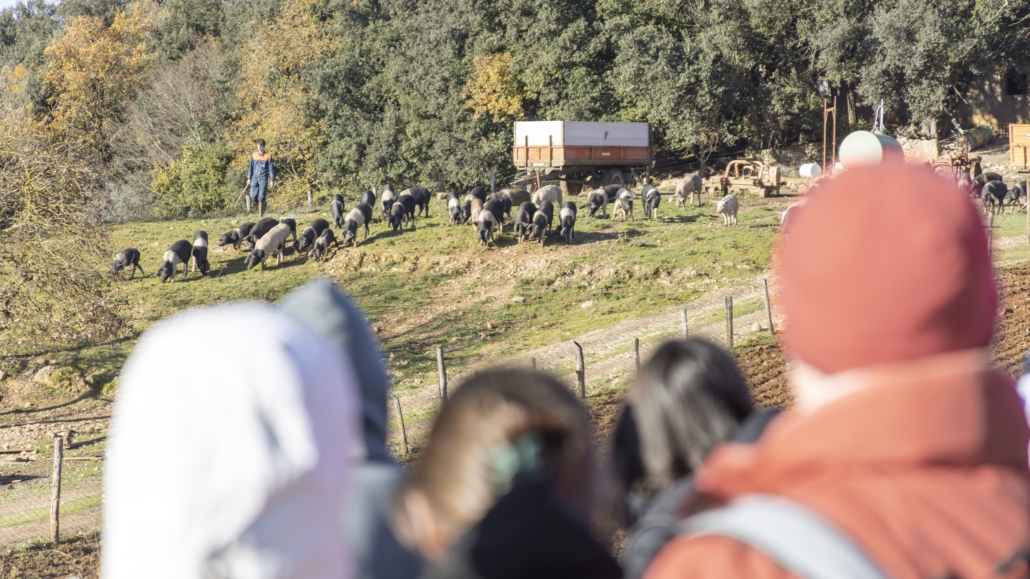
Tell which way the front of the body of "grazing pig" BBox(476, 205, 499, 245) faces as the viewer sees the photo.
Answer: toward the camera

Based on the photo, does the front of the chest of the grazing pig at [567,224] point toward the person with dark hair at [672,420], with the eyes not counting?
yes

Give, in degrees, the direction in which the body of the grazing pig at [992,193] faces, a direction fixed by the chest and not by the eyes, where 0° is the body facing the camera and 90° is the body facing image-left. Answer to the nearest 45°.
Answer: approximately 45°

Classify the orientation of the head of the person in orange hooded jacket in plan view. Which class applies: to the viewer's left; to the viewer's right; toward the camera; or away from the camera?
away from the camera

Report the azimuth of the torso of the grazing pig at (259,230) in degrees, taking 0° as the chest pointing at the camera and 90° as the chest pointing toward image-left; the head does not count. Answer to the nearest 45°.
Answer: approximately 45°

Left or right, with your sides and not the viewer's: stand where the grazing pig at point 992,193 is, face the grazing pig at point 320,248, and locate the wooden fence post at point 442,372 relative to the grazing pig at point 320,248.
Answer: left

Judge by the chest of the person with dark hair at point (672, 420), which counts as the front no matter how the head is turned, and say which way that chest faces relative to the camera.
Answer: away from the camera

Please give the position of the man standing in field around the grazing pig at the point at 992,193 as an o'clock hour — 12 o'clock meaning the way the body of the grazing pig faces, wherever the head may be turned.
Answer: The man standing in field is roughly at 1 o'clock from the grazing pig.

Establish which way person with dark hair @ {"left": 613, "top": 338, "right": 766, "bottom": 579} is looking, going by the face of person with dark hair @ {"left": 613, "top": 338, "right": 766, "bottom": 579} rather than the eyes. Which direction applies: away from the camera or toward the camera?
away from the camera

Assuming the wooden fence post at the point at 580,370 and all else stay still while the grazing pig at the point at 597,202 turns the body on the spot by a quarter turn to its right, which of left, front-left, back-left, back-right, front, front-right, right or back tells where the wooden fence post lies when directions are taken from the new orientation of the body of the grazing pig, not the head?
back-left

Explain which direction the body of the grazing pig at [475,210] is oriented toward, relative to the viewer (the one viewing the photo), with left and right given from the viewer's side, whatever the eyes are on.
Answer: facing the viewer

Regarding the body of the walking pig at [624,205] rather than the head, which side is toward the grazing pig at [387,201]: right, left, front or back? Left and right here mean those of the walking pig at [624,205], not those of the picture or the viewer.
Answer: right

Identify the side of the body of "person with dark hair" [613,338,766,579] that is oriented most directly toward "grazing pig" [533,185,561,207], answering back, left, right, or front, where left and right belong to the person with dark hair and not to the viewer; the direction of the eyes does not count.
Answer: front

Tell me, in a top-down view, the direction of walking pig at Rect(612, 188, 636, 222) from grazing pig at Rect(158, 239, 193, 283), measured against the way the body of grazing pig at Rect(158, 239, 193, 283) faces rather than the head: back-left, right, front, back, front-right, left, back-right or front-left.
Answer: back-left

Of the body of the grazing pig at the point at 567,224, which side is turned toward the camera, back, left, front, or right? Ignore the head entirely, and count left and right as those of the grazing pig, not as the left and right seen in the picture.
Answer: front

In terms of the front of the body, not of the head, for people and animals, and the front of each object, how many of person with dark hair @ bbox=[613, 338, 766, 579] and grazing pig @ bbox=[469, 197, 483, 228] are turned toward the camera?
1

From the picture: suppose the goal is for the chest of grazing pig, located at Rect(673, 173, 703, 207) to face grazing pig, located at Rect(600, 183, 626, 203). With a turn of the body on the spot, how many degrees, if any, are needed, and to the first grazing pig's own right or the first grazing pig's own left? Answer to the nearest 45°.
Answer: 0° — it already faces it

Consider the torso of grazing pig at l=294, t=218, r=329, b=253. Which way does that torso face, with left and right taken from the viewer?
facing the viewer and to the left of the viewer
